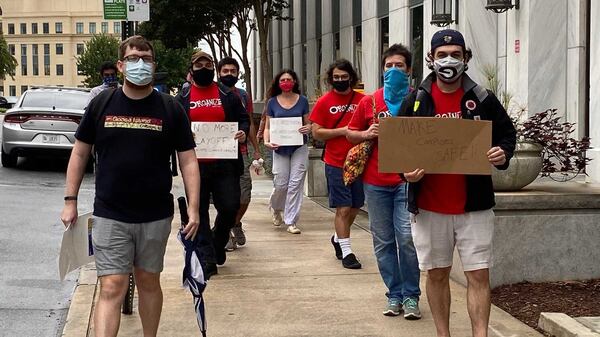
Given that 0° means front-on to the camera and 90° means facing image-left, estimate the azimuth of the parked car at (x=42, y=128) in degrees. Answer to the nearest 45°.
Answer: approximately 180°

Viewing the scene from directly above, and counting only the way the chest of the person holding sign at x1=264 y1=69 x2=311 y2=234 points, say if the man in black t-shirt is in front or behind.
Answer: in front

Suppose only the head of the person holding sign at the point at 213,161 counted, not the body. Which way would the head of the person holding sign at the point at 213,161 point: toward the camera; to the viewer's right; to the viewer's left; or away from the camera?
toward the camera

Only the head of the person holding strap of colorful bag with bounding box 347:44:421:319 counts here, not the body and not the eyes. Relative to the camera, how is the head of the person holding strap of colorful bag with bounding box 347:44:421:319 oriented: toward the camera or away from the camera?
toward the camera

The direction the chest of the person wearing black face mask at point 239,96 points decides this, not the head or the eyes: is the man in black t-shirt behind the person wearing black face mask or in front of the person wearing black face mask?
in front

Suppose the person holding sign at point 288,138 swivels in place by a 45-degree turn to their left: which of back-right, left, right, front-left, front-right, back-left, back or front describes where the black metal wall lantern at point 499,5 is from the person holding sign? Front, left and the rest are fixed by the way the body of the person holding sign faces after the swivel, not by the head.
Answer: left

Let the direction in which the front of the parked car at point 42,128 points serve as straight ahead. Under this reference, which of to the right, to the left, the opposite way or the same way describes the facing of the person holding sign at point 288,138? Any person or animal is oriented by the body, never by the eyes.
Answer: the opposite way

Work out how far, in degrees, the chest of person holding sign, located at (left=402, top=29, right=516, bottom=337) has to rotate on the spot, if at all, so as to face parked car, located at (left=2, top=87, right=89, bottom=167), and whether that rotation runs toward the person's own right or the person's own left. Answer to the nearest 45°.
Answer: approximately 135° to the person's own right

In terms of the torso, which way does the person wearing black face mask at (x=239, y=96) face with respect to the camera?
toward the camera

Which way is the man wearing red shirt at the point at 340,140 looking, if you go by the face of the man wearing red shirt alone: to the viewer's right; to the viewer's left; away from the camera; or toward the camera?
toward the camera

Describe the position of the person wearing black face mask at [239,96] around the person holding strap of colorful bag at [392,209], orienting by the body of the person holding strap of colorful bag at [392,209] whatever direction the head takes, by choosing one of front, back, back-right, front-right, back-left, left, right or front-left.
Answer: back-right

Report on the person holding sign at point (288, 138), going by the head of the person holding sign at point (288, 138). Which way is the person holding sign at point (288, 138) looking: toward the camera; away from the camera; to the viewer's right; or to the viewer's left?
toward the camera

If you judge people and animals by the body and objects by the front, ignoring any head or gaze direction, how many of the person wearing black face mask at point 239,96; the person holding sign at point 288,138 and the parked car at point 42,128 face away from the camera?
1

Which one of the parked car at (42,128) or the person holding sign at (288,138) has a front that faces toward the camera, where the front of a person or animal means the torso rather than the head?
the person holding sign

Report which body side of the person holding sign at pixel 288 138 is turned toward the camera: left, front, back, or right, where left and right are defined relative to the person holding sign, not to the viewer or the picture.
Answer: front

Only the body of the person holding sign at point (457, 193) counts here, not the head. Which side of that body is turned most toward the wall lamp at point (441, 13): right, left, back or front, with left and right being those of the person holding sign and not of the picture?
back

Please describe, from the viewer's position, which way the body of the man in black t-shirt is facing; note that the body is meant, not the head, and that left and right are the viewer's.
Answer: facing the viewer
